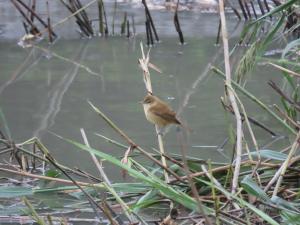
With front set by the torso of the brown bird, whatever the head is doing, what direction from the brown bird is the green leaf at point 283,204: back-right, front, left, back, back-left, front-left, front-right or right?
back-left

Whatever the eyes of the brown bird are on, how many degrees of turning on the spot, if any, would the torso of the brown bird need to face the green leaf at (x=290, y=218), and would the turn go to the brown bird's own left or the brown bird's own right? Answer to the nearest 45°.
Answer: approximately 135° to the brown bird's own left

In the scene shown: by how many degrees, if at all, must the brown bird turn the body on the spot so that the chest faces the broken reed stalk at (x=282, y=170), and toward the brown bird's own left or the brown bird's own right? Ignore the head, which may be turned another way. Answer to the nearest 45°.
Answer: approximately 135° to the brown bird's own left

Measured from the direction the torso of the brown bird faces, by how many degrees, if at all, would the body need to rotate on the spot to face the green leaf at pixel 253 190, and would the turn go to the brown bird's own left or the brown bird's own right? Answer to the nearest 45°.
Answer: approximately 135° to the brown bird's own left

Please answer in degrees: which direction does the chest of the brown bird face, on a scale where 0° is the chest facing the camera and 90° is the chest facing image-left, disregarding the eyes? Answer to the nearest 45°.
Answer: approximately 90°

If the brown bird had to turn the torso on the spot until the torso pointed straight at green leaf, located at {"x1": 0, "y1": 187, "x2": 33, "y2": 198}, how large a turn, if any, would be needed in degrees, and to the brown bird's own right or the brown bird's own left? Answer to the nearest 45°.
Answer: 0° — it already faces it
